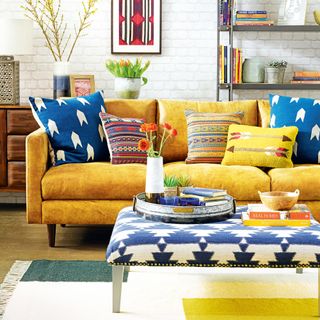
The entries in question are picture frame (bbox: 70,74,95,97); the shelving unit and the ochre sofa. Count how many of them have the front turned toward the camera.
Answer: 3

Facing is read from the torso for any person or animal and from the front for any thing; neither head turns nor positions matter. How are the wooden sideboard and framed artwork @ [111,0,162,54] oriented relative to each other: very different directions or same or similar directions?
same or similar directions

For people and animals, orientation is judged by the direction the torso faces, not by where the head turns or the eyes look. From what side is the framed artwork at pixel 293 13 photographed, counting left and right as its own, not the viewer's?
front

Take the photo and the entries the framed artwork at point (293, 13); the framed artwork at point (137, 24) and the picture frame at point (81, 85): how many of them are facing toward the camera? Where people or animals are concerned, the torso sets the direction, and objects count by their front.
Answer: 3

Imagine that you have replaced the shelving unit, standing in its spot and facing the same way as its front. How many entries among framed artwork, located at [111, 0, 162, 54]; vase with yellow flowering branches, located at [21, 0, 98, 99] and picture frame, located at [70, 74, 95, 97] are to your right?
3

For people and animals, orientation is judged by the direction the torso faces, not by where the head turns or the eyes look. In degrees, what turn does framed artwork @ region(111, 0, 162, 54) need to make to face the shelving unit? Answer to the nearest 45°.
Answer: approximately 90° to its left

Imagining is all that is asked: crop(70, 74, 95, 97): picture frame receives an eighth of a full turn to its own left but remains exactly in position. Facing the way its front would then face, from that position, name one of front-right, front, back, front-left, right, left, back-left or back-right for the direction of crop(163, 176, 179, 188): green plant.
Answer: front-right

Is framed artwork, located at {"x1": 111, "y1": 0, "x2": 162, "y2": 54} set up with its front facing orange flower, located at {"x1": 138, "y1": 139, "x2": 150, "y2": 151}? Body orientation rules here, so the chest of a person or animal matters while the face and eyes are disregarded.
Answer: yes

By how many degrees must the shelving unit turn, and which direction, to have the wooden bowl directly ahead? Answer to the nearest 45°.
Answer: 0° — it already faces it

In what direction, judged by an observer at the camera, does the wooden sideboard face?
facing the viewer

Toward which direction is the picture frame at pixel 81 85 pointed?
toward the camera

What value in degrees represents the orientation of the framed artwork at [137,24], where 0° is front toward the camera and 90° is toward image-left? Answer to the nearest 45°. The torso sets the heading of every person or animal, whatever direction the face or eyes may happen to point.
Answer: approximately 0°

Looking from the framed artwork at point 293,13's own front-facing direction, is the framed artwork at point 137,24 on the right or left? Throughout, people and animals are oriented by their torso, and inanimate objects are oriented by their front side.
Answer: on its right

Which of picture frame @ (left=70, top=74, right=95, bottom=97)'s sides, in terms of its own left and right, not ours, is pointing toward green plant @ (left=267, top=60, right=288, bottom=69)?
left

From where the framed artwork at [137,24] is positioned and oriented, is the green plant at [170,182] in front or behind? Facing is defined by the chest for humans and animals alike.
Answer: in front
